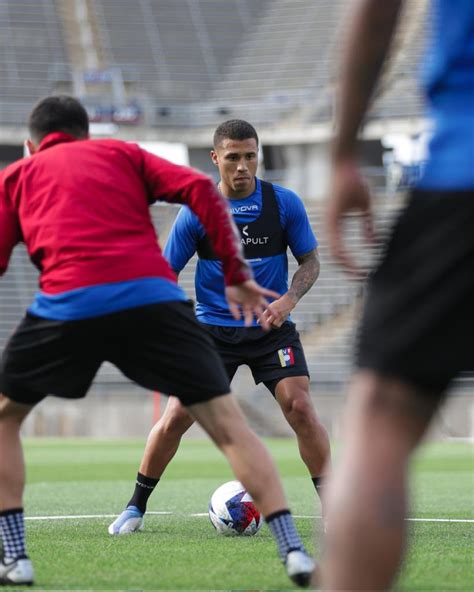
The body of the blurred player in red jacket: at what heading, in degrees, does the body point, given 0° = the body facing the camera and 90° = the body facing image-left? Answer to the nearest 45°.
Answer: approximately 180°

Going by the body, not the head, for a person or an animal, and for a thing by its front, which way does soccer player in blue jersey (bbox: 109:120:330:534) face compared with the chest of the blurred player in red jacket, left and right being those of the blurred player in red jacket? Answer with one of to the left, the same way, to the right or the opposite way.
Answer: the opposite way

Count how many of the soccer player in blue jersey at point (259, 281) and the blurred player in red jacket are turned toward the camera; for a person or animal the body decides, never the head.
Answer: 1

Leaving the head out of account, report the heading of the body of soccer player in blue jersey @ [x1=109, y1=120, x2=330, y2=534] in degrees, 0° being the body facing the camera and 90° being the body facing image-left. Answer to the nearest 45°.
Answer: approximately 0°

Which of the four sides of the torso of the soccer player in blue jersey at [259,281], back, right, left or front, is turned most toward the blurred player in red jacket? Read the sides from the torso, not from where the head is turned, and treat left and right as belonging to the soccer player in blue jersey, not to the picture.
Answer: front

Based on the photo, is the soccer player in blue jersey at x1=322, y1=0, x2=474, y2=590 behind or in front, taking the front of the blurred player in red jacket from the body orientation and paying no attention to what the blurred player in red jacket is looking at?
behind
